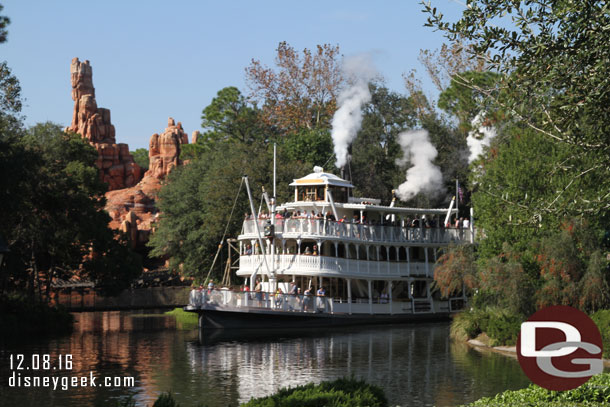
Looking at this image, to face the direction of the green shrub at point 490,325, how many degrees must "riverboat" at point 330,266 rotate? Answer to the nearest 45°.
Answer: approximately 90° to its left

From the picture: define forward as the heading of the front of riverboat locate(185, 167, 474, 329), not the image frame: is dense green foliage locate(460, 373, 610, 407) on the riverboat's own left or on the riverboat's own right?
on the riverboat's own left

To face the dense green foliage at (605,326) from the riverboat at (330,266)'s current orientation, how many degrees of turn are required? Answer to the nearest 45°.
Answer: approximately 90° to its left

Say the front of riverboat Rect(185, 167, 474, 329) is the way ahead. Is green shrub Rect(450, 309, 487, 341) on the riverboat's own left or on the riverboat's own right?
on the riverboat's own left

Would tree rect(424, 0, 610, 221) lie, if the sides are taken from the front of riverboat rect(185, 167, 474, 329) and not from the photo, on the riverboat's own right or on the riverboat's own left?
on the riverboat's own left

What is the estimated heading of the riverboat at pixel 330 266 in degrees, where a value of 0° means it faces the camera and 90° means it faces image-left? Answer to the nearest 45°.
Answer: approximately 45°
